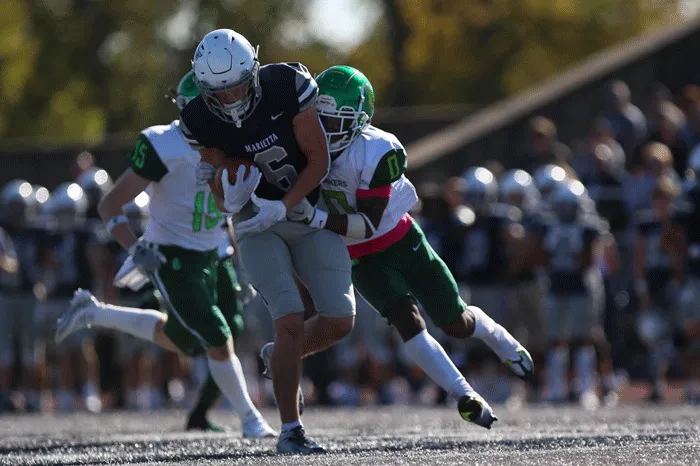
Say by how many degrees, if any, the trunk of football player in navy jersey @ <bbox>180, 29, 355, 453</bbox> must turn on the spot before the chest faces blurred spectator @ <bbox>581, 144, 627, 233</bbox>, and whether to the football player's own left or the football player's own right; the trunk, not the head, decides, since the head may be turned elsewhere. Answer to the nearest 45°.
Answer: approximately 135° to the football player's own left

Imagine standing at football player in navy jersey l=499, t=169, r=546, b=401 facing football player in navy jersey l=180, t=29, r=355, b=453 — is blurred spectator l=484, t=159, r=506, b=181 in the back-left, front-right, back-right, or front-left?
back-right

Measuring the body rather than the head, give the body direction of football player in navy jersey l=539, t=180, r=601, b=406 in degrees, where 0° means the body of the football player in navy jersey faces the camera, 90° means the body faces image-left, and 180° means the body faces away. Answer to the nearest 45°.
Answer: approximately 0°

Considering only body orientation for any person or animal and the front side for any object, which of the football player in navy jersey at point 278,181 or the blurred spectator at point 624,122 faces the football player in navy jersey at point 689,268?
the blurred spectator

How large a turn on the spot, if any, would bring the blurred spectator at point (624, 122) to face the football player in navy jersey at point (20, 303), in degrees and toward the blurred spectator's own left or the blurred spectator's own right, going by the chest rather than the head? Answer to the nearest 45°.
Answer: approximately 90° to the blurred spectator's own right

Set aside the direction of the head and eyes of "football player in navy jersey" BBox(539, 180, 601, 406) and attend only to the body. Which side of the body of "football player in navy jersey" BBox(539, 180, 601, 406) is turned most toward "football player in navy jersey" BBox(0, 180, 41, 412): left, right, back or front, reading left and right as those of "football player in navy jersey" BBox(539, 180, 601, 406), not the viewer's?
right

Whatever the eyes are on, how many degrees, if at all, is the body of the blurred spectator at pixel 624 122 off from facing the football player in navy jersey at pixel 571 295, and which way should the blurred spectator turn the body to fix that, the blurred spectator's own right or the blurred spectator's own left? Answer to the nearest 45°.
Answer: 0° — they already face them
